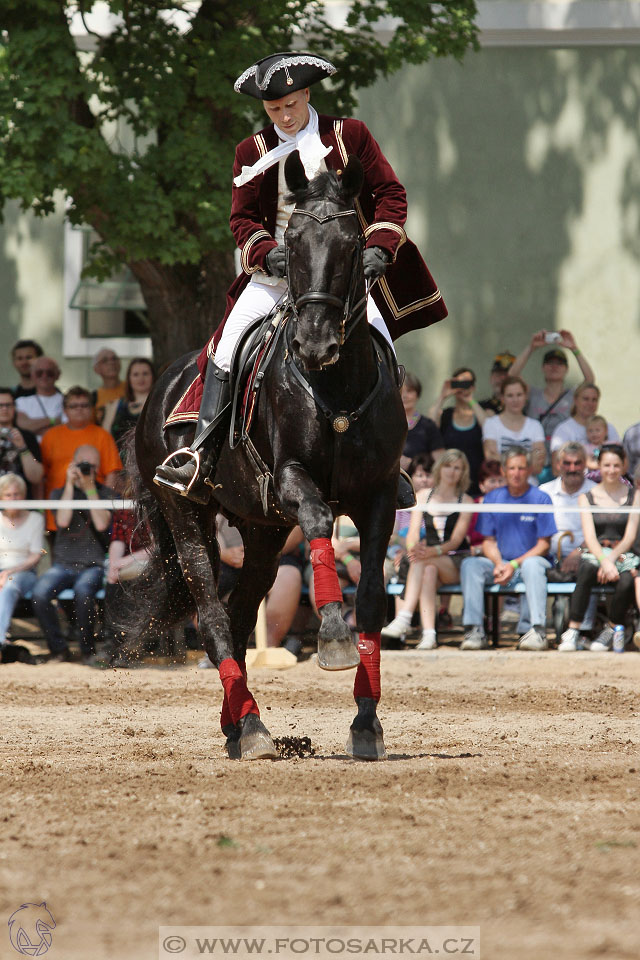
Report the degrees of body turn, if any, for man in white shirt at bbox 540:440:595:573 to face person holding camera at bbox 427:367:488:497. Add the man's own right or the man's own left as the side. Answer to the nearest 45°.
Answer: approximately 135° to the man's own right

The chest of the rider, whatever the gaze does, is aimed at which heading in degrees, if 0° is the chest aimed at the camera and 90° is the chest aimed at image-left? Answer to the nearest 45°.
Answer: approximately 0°

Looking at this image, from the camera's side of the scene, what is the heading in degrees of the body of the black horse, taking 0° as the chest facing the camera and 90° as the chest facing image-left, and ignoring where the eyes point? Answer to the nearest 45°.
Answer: approximately 315°

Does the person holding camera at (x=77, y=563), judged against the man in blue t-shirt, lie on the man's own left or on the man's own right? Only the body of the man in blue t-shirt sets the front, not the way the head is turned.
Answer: on the man's own right

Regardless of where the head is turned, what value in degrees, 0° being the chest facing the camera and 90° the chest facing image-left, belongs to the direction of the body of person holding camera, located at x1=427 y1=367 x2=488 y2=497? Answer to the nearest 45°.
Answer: approximately 0°

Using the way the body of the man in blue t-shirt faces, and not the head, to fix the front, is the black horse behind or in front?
in front

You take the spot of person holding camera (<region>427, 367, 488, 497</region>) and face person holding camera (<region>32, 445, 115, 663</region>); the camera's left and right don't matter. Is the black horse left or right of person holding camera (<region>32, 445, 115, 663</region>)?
left
